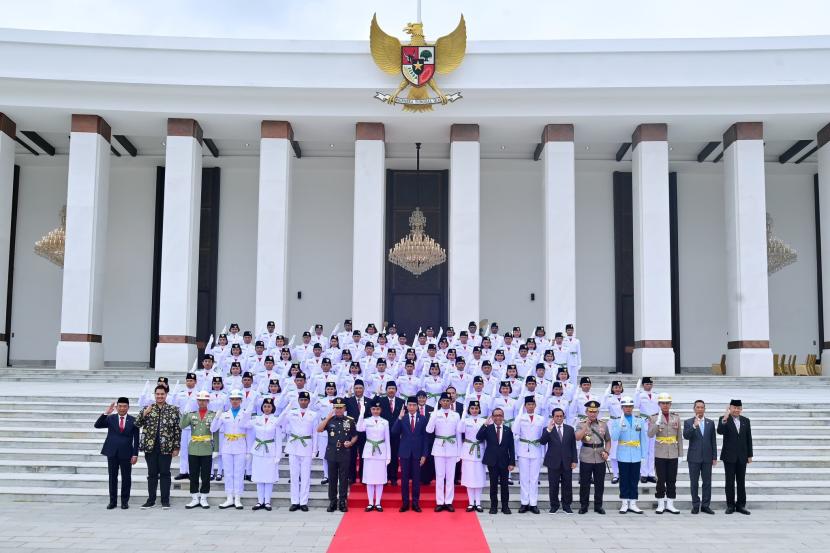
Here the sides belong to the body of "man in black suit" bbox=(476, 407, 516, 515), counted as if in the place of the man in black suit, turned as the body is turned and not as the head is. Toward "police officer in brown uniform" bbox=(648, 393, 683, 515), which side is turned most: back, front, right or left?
left

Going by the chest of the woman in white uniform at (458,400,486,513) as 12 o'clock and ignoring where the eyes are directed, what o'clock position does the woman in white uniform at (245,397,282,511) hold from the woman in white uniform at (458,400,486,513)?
the woman in white uniform at (245,397,282,511) is roughly at 3 o'clock from the woman in white uniform at (458,400,486,513).

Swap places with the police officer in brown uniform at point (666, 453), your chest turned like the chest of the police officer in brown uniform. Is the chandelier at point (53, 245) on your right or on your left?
on your right

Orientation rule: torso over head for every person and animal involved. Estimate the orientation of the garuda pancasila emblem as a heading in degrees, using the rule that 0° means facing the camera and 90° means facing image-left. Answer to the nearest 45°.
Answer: approximately 0°

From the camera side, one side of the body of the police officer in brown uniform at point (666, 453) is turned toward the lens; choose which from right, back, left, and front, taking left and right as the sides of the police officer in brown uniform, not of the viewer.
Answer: front

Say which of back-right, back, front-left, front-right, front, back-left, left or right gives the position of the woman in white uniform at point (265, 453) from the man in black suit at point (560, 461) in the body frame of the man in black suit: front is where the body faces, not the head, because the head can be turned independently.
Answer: right

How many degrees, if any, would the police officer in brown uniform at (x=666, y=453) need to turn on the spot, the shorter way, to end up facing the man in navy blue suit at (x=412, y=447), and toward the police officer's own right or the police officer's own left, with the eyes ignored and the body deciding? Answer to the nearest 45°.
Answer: approximately 90° to the police officer's own right

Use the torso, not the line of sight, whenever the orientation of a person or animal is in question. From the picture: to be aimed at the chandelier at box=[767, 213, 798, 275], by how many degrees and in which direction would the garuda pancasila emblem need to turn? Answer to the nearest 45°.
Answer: approximately 90° to its left

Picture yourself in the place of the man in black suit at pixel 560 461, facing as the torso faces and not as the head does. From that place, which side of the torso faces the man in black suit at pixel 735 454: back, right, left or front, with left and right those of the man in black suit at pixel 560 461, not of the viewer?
left

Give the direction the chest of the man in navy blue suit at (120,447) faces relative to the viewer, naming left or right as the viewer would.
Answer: facing the viewer

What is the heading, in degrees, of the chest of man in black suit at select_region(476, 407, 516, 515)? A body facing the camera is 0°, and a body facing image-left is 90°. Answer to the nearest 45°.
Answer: approximately 0°
